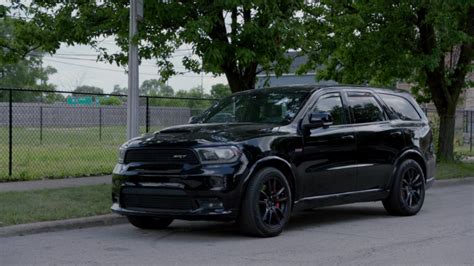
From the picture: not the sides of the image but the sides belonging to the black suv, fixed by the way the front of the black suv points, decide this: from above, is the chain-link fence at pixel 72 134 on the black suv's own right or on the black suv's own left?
on the black suv's own right

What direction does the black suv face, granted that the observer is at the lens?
facing the viewer and to the left of the viewer

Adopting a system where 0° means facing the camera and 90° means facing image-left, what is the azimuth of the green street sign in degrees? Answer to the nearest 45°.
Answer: approximately 0°

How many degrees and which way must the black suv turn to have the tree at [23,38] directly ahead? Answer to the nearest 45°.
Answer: approximately 90° to its right

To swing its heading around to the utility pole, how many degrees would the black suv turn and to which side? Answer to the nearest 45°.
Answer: approximately 90° to its right

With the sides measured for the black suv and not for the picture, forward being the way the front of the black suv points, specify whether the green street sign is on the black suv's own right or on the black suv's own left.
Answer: on the black suv's own right

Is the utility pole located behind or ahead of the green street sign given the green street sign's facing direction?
ahead

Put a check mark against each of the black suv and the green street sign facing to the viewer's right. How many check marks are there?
0

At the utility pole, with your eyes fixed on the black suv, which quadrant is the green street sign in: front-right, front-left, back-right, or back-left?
back-left
